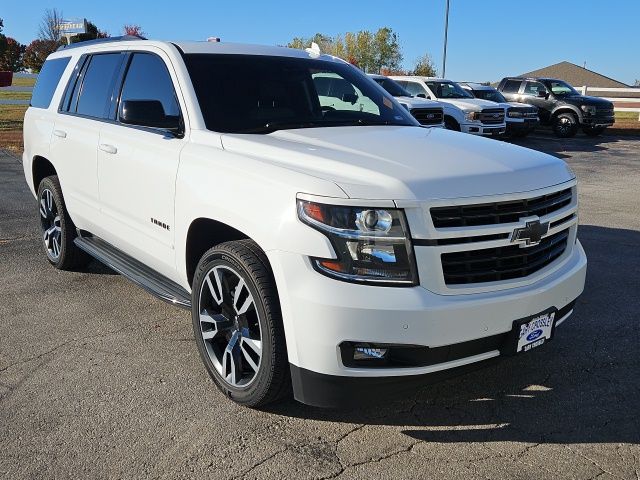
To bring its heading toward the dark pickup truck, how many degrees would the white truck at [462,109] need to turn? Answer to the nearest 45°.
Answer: approximately 90° to its left

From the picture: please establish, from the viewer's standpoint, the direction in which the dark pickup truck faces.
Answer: facing the viewer and to the right of the viewer

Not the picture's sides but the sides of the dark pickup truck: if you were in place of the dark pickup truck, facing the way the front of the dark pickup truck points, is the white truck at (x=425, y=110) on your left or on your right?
on your right

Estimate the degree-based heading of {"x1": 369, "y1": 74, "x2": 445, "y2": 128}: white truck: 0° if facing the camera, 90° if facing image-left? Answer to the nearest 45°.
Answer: approximately 315°

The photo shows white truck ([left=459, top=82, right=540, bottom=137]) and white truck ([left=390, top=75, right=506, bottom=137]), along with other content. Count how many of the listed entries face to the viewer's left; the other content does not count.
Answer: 0

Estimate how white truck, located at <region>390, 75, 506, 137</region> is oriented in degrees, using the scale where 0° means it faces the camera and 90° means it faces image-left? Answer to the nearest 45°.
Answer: approximately 315°

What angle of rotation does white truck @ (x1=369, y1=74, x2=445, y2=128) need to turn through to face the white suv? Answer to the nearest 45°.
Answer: approximately 45° to its right

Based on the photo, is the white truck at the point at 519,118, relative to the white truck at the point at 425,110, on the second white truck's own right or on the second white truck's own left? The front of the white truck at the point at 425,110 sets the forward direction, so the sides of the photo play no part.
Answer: on the second white truck's own left

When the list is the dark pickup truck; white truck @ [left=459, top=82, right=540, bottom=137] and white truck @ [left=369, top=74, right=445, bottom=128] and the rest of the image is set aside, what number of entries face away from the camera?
0

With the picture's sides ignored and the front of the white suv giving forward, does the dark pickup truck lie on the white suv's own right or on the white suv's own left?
on the white suv's own left
